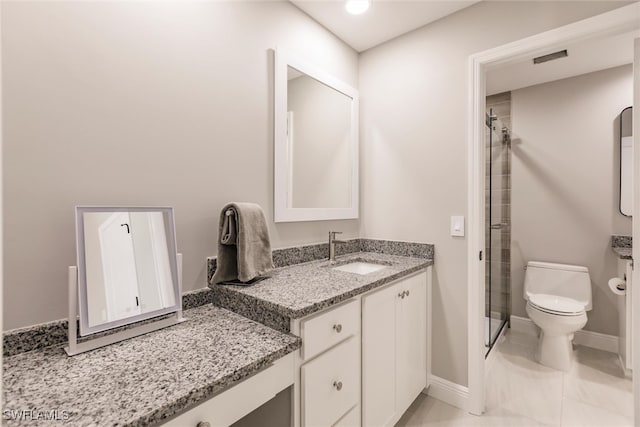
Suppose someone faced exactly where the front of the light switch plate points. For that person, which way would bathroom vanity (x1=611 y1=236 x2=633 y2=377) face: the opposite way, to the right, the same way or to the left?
to the right

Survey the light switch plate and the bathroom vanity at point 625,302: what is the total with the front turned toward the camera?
1

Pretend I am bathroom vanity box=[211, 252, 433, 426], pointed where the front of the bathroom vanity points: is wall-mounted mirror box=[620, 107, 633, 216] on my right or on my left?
on my left

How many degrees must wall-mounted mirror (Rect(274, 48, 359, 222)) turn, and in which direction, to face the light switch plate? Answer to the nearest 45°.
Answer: approximately 45° to its left

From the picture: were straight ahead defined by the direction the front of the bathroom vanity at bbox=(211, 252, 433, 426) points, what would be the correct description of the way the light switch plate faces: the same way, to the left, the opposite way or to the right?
to the right

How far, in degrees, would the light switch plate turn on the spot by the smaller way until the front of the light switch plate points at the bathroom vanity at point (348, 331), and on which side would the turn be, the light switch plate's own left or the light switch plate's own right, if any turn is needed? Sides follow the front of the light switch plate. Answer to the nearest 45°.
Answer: approximately 45° to the light switch plate's own right

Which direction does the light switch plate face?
toward the camera

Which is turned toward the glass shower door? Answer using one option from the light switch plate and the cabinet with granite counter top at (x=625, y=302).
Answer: the cabinet with granite counter top

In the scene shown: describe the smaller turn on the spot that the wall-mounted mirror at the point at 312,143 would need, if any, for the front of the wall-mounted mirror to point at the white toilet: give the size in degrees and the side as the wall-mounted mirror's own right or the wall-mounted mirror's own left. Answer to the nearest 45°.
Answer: approximately 45° to the wall-mounted mirror's own left

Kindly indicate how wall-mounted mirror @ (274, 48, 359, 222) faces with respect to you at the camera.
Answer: facing the viewer and to the right of the viewer

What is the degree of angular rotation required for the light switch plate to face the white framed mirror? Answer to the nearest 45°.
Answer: approximately 45° to its right

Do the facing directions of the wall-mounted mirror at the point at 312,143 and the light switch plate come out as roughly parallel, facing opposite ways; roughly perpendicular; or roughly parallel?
roughly perpendicular

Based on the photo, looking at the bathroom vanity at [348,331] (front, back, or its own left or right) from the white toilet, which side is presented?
left

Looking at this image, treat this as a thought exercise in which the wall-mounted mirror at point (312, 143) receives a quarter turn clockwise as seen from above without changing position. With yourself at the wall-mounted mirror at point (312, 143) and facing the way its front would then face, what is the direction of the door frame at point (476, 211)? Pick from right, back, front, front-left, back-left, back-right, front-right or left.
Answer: back-left

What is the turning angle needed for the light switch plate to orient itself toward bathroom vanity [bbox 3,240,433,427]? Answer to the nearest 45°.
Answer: approximately 45° to its right

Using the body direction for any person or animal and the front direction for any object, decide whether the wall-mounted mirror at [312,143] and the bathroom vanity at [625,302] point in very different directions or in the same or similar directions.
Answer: very different directions

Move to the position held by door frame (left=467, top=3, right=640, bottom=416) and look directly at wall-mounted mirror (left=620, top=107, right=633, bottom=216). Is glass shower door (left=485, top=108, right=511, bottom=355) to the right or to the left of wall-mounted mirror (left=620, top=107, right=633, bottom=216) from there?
left

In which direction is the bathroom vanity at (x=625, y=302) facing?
to the viewer's left
